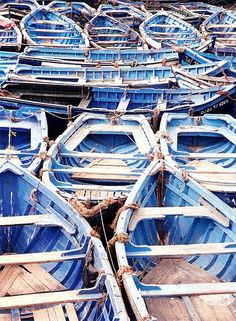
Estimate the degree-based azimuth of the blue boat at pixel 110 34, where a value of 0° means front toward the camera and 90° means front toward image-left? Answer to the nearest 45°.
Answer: approximately 135°

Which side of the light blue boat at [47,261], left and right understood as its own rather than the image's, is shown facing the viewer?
back

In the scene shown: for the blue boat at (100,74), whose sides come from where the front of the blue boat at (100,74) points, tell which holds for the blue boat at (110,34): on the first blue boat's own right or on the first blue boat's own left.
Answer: on the first blue boat's own left

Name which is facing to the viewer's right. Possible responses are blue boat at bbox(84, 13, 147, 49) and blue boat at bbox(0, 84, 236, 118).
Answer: blue boat at bbox(0, 84, 236, 118)

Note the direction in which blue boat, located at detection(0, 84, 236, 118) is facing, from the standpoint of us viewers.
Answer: facing to the right of the viewer

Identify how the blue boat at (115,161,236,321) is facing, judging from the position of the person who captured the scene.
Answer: facing away from the viewer

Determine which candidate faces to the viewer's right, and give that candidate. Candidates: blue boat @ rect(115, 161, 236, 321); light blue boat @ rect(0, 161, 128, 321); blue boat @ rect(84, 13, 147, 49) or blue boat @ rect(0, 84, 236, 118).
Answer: blue boat @ rect(0, 84, 236, 118)
